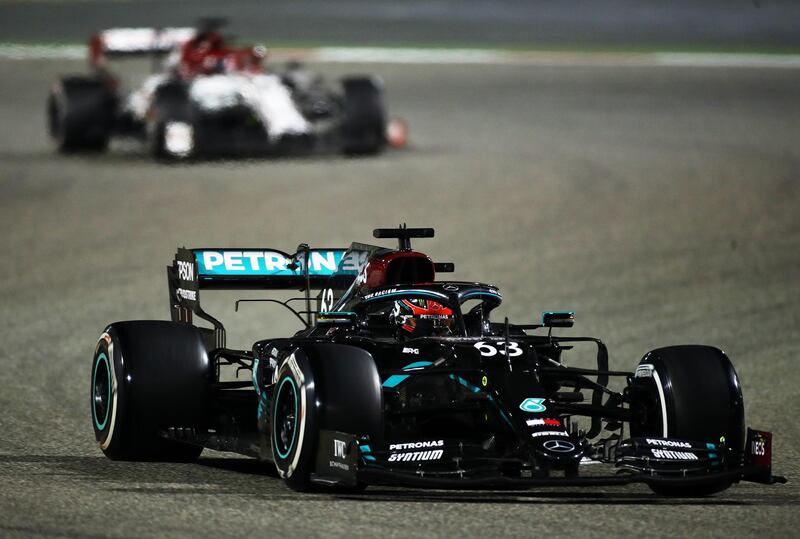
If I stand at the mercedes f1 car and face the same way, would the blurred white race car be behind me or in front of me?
behind

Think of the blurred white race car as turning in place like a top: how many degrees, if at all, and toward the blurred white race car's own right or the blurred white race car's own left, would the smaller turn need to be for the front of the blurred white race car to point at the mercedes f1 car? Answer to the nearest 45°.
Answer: approximately 45° to the blurred white race car's own right

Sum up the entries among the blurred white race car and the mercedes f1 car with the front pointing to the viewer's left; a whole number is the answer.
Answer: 0

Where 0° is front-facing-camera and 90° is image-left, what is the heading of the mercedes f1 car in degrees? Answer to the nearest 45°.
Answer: approximately 315°

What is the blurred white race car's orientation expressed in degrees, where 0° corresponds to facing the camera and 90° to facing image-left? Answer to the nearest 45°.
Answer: approximately 315°
